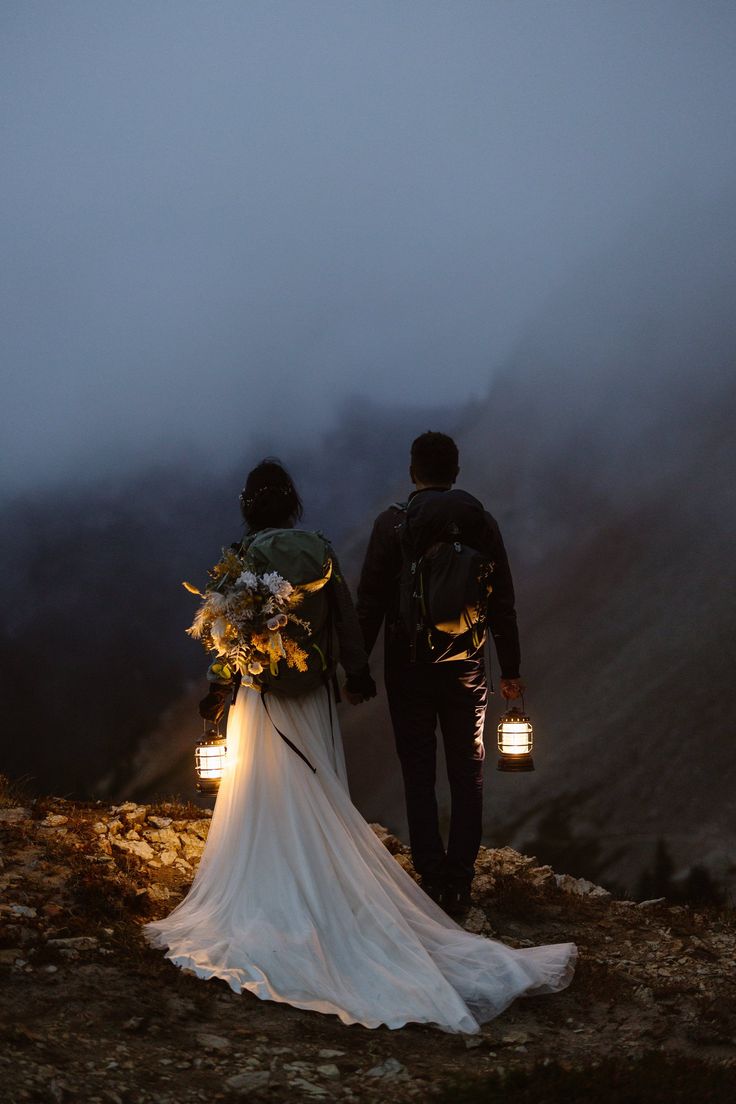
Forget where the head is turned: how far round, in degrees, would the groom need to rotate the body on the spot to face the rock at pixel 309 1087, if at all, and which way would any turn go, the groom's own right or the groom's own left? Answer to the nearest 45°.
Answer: approximately 180°

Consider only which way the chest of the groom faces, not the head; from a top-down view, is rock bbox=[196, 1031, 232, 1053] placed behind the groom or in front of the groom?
behind

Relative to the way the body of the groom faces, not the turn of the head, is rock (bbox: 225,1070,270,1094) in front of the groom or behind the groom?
behind

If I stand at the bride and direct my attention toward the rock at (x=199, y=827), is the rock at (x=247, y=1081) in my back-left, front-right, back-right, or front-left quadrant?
back-left

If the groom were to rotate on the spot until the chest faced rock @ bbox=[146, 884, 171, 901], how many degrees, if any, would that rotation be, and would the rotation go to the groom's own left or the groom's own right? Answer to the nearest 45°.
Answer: approximately 90° to the groom's own left

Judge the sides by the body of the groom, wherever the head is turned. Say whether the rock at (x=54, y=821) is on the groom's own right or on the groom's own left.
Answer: on the groom's own left

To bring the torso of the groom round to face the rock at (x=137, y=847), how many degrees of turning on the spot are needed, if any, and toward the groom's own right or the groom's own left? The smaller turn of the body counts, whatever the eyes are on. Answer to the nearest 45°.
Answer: approximately 45° to the groom's own left

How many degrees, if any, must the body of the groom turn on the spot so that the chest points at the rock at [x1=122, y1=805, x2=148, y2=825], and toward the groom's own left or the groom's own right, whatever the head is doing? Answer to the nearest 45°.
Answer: approximately 45° to the groom's own left

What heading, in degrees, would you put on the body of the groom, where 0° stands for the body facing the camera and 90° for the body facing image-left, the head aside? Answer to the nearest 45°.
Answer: approximately 180°

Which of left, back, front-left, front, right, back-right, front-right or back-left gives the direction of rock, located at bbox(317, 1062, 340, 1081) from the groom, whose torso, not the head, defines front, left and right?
back

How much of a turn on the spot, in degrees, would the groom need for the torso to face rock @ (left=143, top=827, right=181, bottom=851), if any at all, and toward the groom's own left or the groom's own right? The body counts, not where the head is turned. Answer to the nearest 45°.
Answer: approximately 45° to the groom's own left

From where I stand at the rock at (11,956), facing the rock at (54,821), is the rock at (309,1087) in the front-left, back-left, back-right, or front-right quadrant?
back-right

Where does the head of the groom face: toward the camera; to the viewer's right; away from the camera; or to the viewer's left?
away from the camera

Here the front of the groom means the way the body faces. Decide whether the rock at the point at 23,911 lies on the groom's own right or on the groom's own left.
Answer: on the groom's own left

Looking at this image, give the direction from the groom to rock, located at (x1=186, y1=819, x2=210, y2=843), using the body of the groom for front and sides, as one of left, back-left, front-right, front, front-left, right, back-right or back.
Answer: front-left

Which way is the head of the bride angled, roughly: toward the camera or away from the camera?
away from the camera
